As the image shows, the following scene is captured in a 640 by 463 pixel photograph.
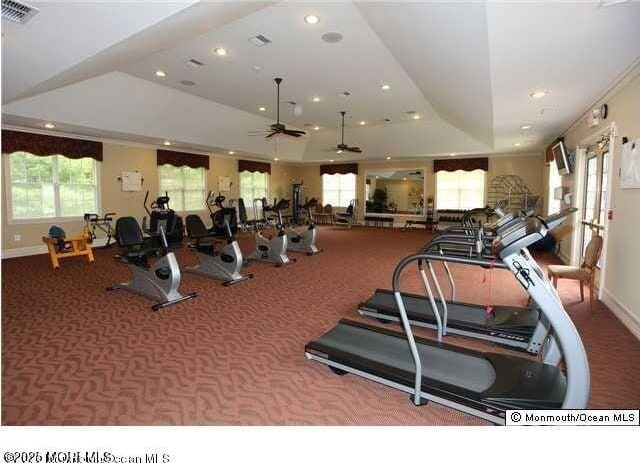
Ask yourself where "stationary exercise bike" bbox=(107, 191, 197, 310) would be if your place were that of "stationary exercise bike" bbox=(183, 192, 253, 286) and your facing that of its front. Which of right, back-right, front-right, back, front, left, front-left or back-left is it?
right

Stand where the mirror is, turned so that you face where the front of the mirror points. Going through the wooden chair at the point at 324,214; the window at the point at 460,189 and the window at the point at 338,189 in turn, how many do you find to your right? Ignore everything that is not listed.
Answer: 2

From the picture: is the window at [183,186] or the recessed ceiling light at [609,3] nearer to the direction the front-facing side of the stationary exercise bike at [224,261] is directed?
the recessed ceiling light

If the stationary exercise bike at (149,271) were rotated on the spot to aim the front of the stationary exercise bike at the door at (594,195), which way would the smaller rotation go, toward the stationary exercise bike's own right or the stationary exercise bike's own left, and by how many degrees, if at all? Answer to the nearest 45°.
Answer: approximately 45° to the stationary exercise bike's own left

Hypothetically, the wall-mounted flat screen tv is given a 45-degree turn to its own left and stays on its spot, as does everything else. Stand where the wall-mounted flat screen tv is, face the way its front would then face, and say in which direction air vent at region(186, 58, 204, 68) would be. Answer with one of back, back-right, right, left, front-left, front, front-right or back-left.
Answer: front-right

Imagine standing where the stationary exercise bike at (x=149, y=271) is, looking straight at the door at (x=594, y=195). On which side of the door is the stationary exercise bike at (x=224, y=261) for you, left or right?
left

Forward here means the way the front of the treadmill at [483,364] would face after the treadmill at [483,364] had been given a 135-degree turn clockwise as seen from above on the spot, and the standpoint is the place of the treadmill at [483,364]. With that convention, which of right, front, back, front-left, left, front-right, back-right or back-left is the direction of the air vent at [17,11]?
front

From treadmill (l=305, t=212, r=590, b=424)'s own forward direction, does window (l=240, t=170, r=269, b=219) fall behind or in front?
behind

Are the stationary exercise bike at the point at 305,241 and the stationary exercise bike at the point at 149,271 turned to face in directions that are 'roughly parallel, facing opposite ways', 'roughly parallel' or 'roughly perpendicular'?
roughly parallel

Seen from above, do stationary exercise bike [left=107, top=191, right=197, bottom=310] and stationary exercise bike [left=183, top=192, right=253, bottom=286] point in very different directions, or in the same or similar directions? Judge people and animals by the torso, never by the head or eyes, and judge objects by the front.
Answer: same or similar directions

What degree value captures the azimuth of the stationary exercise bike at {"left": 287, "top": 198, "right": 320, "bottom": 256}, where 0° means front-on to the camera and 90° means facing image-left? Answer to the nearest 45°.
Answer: approximately 315°
